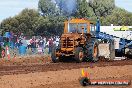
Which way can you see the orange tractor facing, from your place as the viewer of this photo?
facing the viewer and to the left of the viewer
